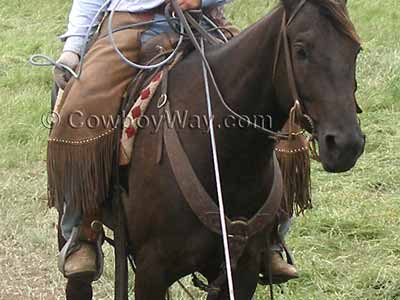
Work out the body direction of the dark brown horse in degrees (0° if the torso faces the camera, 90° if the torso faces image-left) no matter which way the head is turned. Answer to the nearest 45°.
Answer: approximately 315°
